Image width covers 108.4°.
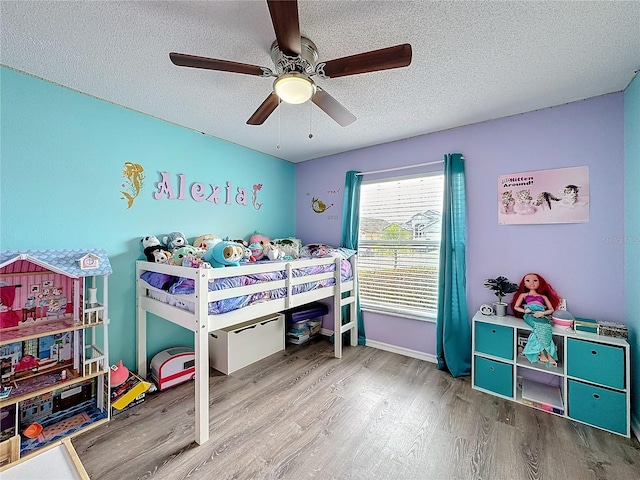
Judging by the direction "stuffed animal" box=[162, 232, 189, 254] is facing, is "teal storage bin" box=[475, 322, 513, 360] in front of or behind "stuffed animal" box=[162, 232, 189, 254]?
in front

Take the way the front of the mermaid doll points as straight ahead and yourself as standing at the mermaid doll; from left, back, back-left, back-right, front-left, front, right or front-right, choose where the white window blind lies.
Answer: right

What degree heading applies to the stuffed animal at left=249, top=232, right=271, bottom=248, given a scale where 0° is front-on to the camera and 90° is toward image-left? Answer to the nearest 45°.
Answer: approximately 315°

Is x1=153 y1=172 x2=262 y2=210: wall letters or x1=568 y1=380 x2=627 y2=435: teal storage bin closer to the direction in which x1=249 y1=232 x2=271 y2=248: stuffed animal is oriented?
the teal storage bin

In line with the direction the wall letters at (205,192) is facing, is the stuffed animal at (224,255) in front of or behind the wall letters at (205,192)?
in front

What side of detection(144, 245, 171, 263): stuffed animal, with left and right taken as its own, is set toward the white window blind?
left

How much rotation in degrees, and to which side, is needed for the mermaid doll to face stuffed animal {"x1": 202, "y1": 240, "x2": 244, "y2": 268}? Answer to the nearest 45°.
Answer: approximately 45° to its right

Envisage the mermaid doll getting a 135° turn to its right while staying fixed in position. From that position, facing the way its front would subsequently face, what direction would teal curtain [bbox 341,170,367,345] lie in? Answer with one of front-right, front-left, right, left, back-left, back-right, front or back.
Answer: front-left

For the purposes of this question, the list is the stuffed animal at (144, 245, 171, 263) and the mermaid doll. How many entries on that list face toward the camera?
2
